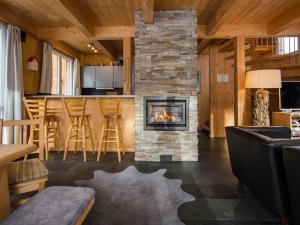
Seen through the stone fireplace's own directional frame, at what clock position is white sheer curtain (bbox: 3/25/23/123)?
The white sheer curtain is roughly at 3 o'clock from the stone fireplace.

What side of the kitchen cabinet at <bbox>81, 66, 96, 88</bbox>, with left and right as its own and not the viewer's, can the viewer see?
front

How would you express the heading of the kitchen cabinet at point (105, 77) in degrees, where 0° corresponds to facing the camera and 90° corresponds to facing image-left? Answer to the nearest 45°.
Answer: approximately 0°

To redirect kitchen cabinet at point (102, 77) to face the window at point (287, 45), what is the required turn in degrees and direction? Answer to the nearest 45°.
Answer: approximately 45° to its left

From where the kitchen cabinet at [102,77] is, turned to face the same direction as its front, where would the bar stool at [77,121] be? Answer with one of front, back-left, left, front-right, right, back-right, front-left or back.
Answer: front

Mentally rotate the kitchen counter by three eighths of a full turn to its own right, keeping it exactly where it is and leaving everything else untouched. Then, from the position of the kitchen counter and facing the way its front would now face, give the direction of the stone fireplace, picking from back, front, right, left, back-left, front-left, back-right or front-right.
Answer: back
